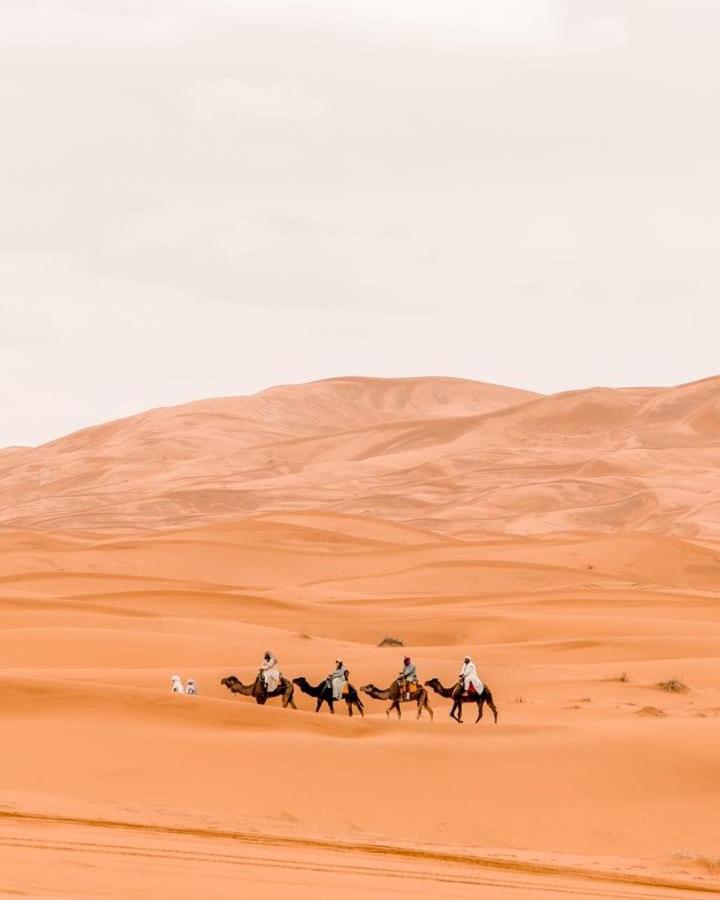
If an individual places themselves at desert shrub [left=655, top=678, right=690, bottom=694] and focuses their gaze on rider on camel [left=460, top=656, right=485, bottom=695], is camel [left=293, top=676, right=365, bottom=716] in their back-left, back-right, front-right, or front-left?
front-right

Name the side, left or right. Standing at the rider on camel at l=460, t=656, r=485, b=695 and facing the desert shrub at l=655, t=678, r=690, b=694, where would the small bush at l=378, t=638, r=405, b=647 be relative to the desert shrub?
left

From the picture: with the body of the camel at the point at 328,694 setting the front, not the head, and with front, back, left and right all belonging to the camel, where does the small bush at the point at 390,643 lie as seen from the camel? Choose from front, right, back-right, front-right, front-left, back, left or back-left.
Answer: right

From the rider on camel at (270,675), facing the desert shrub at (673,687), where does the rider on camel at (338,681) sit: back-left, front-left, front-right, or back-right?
front-right

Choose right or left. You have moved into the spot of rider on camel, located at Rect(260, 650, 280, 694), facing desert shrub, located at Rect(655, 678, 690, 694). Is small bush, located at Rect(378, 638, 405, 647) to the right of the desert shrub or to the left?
left

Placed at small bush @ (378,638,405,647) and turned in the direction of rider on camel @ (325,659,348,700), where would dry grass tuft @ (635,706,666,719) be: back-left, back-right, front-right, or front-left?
front-left

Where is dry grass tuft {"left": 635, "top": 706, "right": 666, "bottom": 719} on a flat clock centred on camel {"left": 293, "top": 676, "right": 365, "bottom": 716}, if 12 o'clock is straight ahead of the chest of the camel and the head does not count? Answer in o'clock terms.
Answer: The dry grass tuft is roughly at 6 o'clock from the camel.

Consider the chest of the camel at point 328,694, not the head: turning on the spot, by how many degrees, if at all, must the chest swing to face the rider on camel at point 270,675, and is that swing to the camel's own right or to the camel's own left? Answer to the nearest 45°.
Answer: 0° — it already faces them

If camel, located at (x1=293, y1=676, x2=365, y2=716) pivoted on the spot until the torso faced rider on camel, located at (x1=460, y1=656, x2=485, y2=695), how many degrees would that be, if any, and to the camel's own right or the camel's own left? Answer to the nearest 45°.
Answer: approximately 135° to the camel's own left

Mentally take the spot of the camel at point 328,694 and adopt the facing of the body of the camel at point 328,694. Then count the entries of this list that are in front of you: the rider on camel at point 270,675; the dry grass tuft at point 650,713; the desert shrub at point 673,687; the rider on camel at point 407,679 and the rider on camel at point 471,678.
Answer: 1

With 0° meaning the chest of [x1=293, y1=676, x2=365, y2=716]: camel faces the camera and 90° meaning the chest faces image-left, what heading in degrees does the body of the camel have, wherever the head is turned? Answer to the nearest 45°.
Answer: approximately 90°
